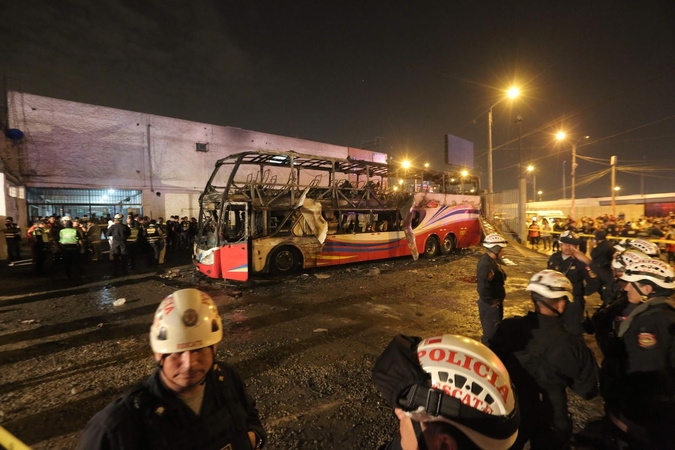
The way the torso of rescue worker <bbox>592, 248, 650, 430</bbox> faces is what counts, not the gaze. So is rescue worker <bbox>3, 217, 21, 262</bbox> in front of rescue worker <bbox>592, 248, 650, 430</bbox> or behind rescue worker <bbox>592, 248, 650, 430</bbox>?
in front

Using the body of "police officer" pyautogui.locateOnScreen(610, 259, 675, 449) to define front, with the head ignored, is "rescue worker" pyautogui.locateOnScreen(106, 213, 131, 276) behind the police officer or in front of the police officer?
in front

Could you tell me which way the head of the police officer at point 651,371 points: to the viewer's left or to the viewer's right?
to the viewer's left

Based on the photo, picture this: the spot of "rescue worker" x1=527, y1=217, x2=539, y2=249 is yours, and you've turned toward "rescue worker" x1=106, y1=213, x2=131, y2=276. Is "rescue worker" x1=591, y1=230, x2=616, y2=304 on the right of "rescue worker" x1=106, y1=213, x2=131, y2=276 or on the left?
left

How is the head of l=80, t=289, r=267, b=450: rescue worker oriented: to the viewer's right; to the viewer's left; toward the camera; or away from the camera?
toward the camera

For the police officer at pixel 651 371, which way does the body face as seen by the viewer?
to the viewer's left

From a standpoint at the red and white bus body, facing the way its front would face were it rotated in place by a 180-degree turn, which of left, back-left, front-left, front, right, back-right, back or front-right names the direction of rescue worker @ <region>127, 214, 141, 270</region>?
back-left

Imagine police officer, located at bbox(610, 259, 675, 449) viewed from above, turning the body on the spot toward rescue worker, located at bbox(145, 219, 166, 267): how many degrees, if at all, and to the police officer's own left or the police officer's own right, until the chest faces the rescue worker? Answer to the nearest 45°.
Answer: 0° — they already face them

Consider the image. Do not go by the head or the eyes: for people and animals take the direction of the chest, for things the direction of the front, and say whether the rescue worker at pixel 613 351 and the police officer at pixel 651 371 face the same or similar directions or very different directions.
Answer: same or similar directions

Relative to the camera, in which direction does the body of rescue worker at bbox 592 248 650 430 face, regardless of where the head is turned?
to the viewer's left

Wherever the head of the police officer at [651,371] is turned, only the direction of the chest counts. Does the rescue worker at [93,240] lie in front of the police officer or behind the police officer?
in front

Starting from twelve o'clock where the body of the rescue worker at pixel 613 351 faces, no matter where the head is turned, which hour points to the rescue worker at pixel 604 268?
the rescue worker at pixel 604 268 is roughly at 3 o'clock from the rescue worker at pixel 613 351.

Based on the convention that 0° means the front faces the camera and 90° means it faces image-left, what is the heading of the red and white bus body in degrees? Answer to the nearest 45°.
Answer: approximately 45°

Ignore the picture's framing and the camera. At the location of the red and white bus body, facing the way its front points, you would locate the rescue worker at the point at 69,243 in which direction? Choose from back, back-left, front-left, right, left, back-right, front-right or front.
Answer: front-right

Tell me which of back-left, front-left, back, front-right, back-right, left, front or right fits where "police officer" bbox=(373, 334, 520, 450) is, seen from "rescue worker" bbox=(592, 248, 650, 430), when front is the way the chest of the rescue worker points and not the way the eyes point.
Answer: left
